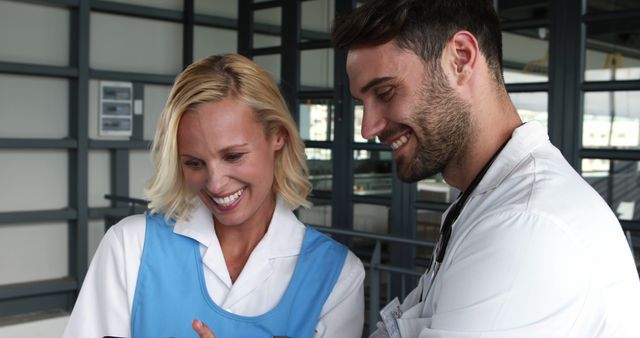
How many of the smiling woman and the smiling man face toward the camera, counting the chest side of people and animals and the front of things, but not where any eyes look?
1

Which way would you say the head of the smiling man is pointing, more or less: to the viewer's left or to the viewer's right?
to the viewer's left

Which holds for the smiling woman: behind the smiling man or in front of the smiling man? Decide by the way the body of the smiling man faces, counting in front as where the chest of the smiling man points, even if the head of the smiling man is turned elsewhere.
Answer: in front

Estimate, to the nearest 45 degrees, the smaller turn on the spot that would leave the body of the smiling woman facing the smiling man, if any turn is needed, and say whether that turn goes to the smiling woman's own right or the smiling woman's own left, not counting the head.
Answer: approximately 45° to the smiling woman's own left

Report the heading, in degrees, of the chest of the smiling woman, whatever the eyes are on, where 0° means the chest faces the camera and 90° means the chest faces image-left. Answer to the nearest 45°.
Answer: approximately 0°

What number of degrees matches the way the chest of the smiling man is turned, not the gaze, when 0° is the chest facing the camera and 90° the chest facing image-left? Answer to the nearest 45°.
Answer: approximately 90°
